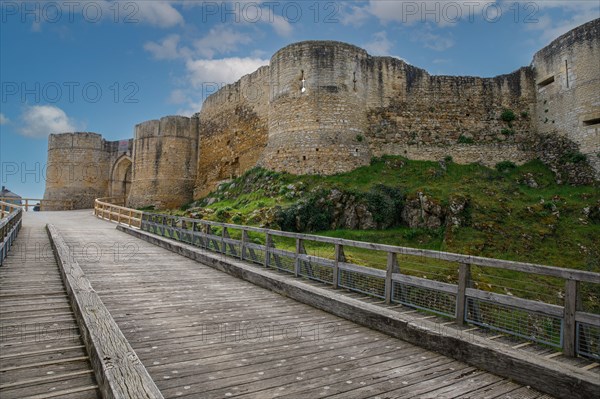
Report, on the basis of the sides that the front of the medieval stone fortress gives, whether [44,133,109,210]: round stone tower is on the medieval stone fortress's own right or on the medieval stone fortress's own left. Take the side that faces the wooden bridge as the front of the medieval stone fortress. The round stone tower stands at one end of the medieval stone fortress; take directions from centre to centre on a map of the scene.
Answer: on the medieval stone fortress's own right

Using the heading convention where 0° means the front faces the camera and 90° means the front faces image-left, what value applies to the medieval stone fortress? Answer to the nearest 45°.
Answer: approximately 45°

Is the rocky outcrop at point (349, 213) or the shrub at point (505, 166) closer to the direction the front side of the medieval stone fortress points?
the rocky outcrop

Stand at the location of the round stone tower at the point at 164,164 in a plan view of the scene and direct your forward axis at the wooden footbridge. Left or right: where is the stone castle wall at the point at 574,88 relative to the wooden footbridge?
left

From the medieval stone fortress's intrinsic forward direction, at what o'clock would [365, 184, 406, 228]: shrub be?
The shrub is roughly at 11 o'clock from the medieval stone fortress.

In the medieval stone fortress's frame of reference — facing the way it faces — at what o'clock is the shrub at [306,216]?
The shrub is roughly at 12 o'clock from the medieval stone fortress.

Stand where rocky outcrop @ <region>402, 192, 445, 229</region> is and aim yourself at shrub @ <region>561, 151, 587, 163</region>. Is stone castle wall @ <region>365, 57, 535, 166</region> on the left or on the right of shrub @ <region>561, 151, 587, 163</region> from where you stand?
left
